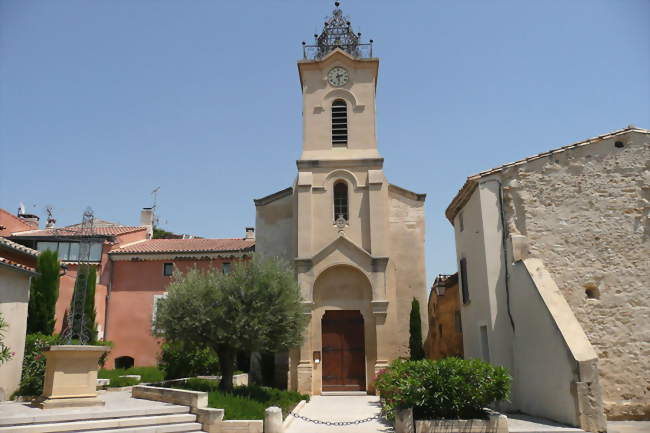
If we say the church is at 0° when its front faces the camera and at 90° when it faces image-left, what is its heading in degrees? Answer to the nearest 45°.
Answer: approximately 0°

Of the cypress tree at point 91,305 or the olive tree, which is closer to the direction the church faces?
the olive tree

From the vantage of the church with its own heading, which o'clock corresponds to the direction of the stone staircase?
The stone staircase is roughly at 1 o'clock from the church.

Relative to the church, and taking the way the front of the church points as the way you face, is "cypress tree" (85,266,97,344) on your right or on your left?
on your right

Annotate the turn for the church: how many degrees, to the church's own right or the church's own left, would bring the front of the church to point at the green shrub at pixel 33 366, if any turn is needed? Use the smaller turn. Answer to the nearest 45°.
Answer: approximately 45° to the church's own right

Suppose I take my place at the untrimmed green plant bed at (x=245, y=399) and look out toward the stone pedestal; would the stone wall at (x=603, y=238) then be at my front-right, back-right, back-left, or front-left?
back-left

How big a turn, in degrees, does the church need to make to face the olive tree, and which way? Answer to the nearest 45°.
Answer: approximately 45° to its right

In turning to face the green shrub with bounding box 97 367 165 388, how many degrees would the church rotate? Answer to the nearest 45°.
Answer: approximately 90° to its right

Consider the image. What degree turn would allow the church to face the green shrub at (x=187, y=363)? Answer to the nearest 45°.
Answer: approximately 90° to its right

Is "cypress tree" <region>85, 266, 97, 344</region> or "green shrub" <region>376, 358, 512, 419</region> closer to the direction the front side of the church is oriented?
the green shrub

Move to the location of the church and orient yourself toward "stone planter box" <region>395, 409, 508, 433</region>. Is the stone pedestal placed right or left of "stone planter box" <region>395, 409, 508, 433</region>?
right

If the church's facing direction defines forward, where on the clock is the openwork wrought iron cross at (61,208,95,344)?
The openwork wrought iron cross is roughly at 2 o'clock from the church.
